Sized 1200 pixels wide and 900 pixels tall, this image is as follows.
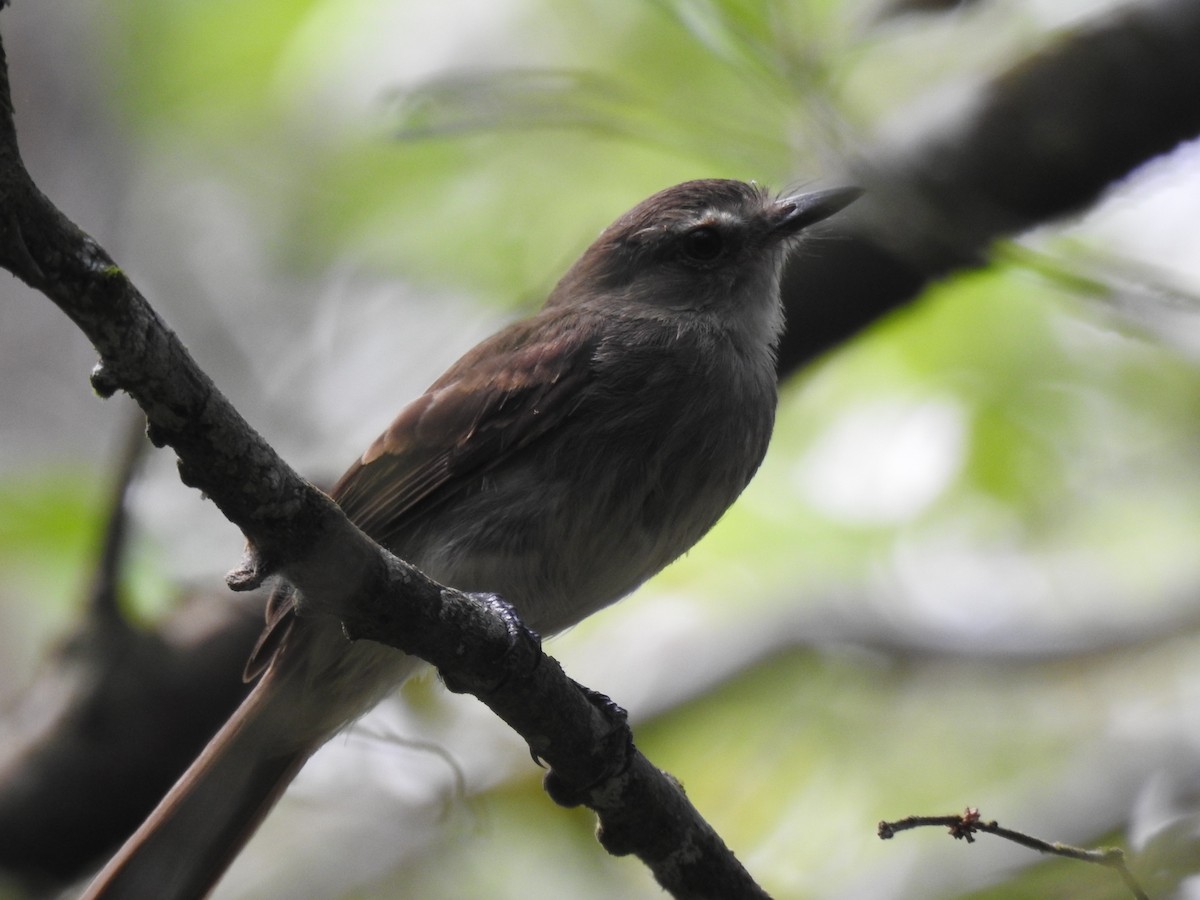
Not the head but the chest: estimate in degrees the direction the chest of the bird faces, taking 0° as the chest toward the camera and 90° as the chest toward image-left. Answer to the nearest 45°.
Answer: approximately 270°

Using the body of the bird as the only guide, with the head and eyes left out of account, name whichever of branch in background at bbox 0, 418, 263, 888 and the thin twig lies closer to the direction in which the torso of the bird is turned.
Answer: the thin twig

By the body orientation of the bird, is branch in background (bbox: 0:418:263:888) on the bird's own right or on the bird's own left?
on the bird's own left
